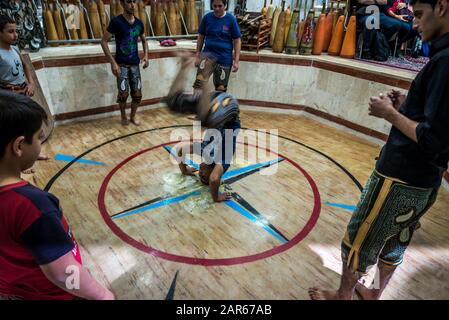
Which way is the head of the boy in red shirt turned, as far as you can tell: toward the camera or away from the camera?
away from the camera

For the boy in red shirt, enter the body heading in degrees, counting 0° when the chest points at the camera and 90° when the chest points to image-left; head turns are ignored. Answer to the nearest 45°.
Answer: approximately 225°
